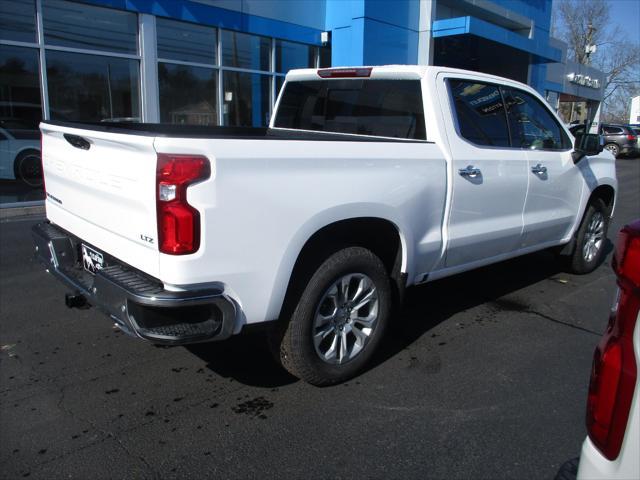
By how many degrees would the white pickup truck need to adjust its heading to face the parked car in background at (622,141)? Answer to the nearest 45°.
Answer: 0° — it already faces it

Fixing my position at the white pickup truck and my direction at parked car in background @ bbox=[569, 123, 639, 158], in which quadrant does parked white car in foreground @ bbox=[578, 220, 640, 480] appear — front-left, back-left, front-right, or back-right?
back-right

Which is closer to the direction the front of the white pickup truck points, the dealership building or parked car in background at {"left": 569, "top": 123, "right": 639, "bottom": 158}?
the parked car in background

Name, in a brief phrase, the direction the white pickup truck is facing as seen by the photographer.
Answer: facing away from the viewer and to the right of the viewer

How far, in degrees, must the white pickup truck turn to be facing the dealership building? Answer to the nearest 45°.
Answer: approximately 45° to its left

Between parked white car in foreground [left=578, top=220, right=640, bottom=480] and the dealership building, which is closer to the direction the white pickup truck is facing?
the dealership building

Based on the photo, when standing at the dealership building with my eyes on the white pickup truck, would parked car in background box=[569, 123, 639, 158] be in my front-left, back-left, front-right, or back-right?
back-left

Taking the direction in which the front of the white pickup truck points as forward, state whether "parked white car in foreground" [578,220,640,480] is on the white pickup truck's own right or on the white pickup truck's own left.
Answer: on the white pickup truck's own right
